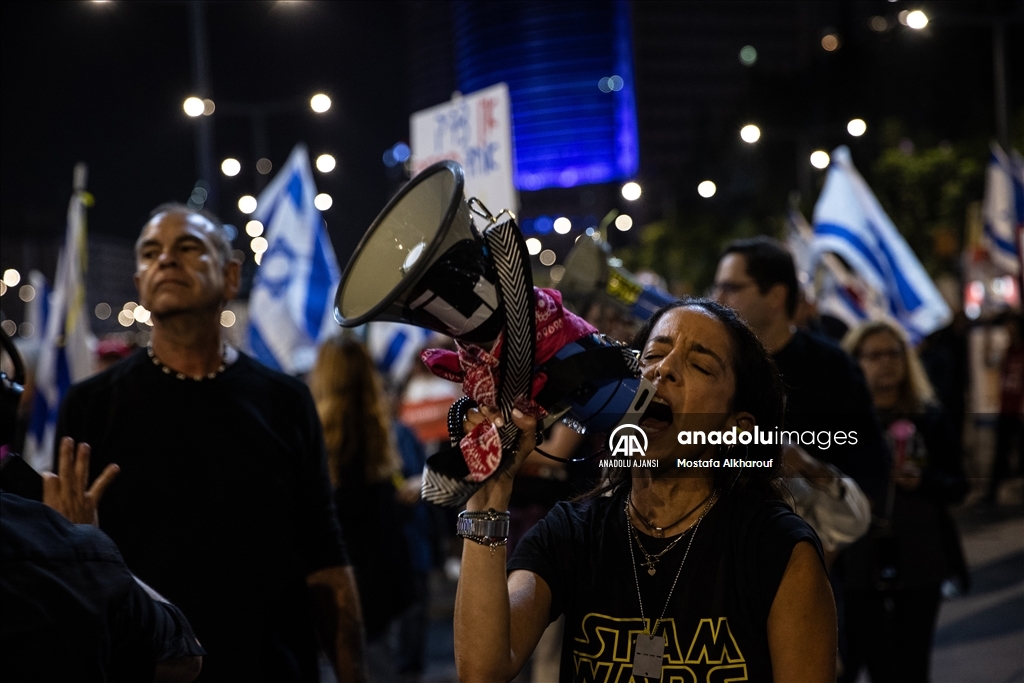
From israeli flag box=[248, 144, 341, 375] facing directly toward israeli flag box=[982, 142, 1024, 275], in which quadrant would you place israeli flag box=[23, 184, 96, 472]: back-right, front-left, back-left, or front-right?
back-right

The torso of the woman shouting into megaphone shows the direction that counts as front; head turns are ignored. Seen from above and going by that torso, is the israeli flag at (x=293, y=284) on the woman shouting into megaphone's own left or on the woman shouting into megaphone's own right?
on the woman shouting into megaphone's own right

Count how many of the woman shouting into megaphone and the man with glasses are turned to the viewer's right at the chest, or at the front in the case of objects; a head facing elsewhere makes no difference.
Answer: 0

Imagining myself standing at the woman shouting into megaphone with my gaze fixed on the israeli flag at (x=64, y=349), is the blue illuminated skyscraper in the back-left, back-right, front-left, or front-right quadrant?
front-right

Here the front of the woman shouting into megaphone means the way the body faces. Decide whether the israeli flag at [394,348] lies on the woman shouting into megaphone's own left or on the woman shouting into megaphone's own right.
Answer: on the woman shouting into megaphone's own right

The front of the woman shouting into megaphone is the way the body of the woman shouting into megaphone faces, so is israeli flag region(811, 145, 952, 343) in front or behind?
behind

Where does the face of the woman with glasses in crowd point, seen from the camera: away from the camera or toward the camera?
toward the camera

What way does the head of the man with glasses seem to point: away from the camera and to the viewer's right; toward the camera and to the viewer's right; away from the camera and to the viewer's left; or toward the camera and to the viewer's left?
toward the camera and to the viewer's left

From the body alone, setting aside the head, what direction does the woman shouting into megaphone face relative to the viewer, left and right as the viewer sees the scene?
facing the viewer and to the left of the viewer

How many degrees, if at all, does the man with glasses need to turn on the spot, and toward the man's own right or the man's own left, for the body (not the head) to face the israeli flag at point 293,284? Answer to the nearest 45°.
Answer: approximately 45° to the man's own right
